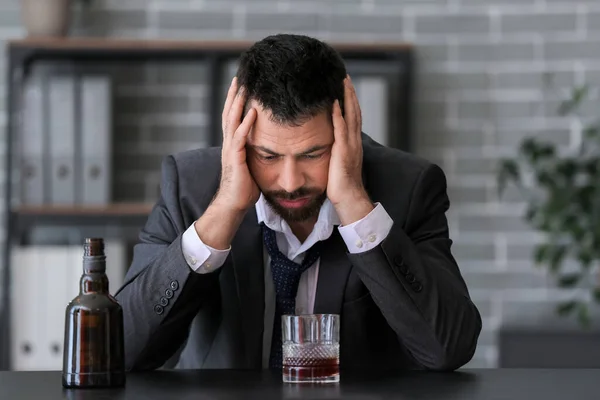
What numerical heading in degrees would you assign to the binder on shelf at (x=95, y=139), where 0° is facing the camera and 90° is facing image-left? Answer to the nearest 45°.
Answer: approximately 0°

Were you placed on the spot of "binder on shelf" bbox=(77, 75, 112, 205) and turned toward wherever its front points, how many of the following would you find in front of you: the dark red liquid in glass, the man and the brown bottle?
3

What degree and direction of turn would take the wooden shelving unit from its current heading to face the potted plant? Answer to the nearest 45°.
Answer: approximately 90° to its left

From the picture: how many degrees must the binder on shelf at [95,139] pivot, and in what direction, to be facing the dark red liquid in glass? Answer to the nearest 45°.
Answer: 0° — it already faces it

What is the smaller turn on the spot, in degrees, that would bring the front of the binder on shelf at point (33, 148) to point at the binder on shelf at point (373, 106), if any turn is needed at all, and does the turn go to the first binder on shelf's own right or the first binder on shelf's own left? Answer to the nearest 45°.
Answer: approximately 90° to the first binder on shelf's own left

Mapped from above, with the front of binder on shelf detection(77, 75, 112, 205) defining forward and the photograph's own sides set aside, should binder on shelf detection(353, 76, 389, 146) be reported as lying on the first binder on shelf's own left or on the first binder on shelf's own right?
on the first binder on shelf's own left
